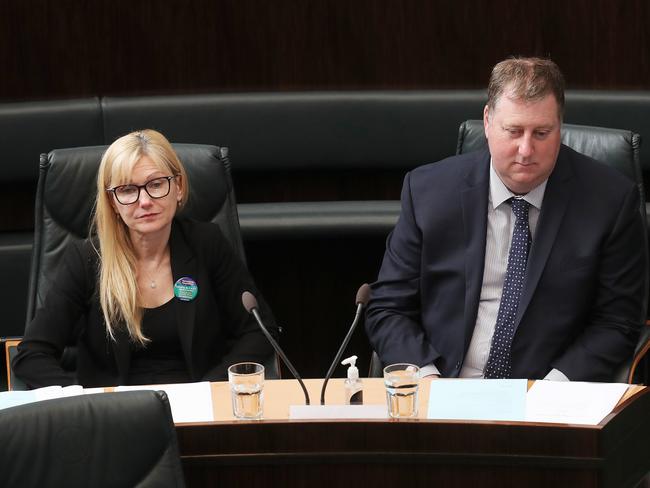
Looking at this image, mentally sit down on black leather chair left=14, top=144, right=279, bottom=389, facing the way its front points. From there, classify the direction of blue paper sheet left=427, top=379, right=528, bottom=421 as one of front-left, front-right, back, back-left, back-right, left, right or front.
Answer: front-left

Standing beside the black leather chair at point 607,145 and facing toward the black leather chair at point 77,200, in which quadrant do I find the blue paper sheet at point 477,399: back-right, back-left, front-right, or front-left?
front-left

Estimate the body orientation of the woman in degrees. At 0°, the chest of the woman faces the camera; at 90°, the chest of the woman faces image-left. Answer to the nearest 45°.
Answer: approximately 0°

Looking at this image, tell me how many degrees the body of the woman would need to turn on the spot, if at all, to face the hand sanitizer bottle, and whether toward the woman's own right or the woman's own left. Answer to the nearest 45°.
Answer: approximately 45° to the woman's own left

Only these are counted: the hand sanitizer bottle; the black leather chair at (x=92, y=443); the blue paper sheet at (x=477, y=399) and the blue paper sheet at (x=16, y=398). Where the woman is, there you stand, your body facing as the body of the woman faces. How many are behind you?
0

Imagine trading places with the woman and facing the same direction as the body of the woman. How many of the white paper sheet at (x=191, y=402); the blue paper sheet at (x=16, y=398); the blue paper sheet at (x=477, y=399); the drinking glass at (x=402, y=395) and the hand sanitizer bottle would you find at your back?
0

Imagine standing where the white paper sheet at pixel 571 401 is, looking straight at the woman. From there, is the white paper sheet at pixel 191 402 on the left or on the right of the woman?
left

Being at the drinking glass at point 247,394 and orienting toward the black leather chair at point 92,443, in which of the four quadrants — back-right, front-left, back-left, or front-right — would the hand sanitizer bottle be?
back-left

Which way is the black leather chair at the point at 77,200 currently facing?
toward the camera
